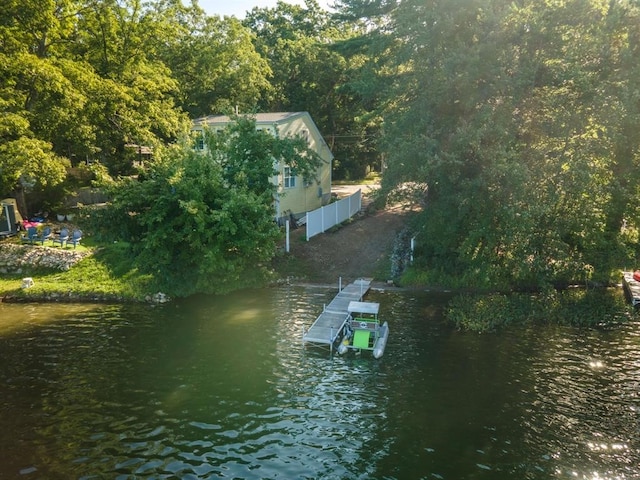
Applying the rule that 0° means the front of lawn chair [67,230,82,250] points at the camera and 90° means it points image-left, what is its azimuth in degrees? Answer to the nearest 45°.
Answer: approximately 45°

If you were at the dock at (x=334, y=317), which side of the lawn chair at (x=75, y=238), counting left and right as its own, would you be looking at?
left

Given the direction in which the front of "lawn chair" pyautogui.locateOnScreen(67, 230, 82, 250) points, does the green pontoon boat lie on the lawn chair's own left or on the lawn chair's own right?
on the lawn chair's own left

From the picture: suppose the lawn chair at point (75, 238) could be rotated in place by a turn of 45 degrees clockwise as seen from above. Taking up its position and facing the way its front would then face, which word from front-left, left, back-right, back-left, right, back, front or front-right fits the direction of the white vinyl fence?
back

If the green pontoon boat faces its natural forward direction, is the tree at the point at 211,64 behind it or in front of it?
behind

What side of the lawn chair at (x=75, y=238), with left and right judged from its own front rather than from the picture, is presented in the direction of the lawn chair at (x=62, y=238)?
right

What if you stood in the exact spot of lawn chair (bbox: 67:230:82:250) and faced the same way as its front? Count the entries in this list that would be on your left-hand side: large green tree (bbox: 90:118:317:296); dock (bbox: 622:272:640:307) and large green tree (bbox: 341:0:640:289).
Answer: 3
